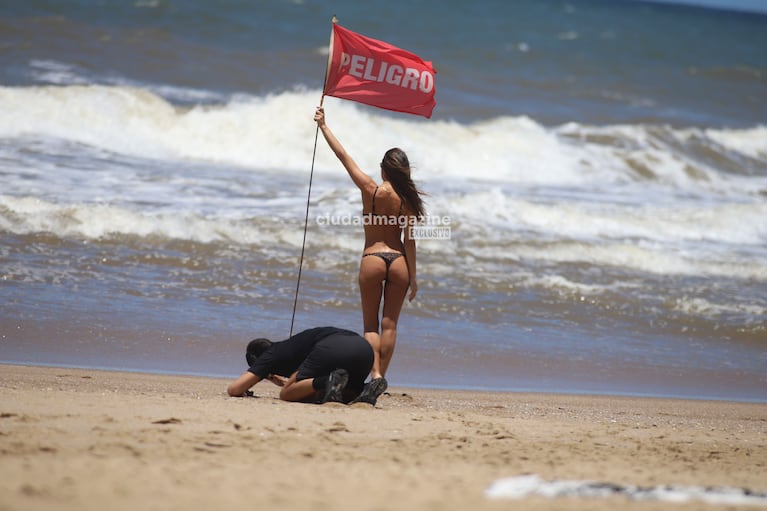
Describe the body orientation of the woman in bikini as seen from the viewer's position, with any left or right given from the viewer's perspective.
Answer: facing away from the viewer

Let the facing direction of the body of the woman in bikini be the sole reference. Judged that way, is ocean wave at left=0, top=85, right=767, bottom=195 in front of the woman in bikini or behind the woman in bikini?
in front
